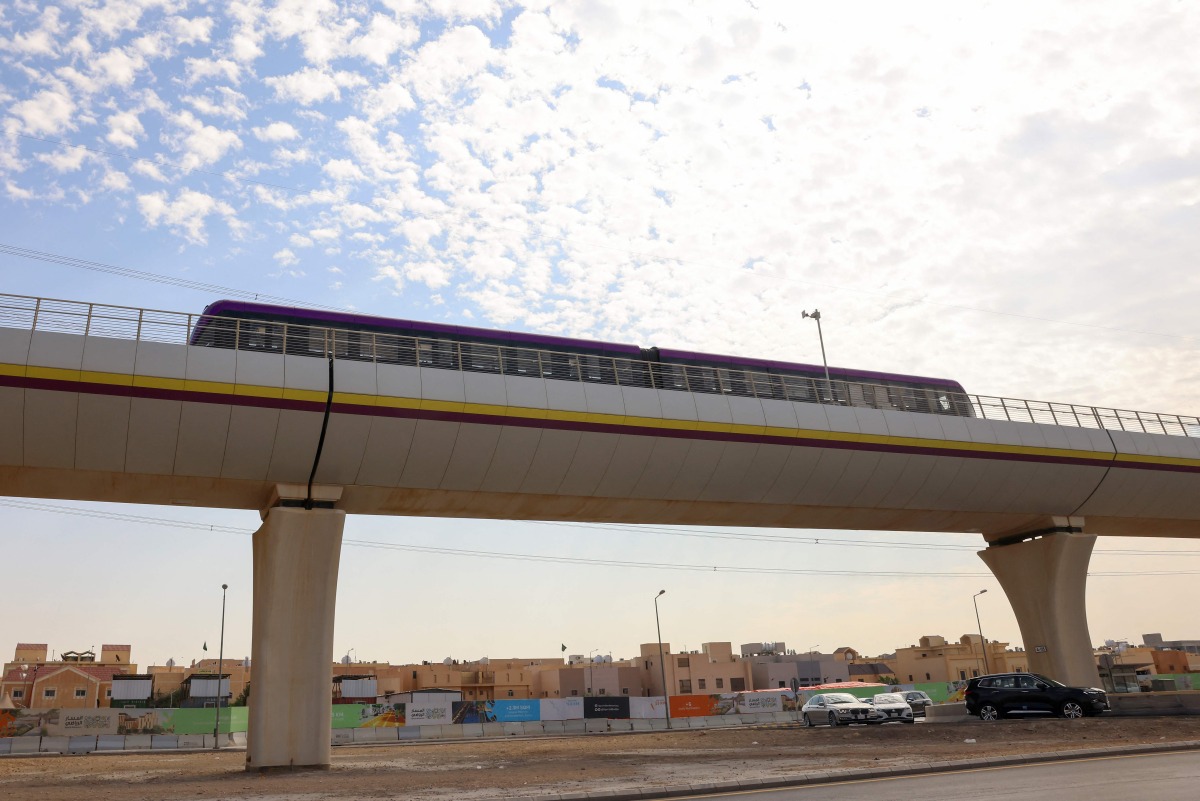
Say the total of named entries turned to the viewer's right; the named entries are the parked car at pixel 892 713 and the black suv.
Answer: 1

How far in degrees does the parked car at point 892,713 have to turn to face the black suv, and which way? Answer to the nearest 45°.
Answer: approximately 90° to its left

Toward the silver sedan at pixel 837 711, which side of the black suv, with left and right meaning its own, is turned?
back

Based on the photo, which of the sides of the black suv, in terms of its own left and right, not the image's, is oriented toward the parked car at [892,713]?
back

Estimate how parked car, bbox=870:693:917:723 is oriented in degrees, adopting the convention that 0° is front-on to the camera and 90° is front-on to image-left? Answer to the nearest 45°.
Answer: approximately 0°

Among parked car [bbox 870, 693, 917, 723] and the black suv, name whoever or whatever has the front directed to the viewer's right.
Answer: the black suv

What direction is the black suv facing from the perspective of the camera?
to the viewer's right

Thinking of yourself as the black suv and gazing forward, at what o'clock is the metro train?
The metro train is roughly at 5 o'clock from the black suv.
